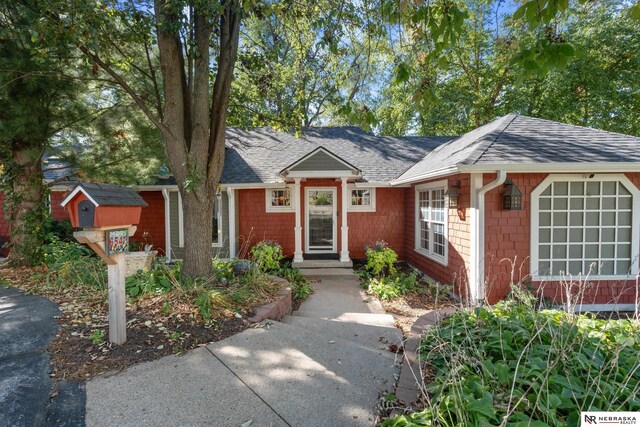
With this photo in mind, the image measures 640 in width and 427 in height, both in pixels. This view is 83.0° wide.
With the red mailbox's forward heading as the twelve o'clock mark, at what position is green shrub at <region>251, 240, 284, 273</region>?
The green shrub is roughly at 6 o'clock from the red mailbox.

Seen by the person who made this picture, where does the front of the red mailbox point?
facing the viewer and to the left of the viewer

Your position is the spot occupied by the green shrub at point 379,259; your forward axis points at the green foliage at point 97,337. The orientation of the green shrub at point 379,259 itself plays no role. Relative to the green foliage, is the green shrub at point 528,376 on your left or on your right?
left

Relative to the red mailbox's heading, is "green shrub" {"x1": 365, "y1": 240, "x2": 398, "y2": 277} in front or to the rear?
to the rear
